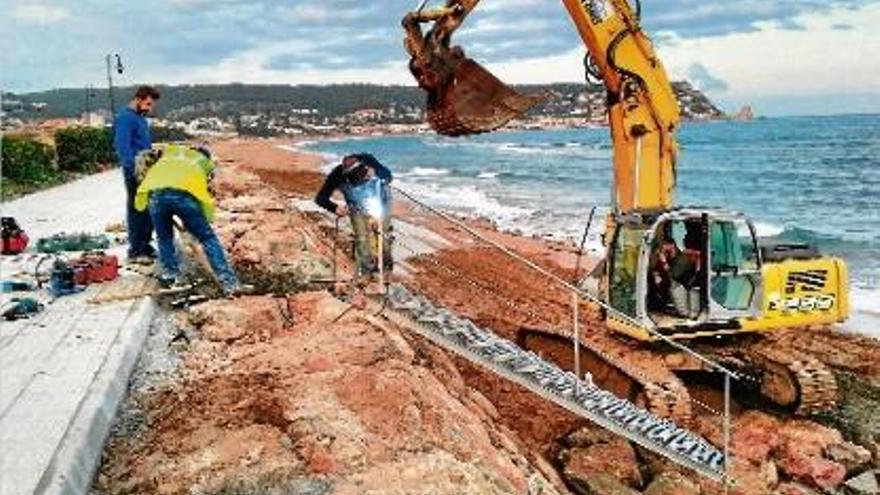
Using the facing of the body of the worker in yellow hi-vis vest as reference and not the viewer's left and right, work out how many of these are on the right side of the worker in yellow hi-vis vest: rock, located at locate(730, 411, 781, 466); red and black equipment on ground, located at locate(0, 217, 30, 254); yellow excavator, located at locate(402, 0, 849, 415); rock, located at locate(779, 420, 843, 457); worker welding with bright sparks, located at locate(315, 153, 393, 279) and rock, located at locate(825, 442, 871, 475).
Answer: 5

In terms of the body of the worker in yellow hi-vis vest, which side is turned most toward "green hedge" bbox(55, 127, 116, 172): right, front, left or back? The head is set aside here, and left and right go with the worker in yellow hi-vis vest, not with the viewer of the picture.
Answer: front

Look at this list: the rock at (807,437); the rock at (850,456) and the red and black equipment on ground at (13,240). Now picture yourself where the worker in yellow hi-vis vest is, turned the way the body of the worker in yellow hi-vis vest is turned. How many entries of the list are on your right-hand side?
2

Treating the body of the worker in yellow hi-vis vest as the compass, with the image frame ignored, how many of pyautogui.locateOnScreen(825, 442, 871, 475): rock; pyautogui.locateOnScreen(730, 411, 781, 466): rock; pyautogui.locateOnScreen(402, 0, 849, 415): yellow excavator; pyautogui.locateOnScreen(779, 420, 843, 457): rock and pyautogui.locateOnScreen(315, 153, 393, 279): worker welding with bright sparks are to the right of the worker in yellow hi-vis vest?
5

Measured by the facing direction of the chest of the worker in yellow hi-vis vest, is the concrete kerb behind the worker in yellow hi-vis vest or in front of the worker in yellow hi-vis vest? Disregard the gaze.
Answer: behind

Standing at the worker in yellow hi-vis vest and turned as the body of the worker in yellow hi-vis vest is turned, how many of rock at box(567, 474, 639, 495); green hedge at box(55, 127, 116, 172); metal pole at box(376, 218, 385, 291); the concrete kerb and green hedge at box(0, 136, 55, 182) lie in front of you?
2

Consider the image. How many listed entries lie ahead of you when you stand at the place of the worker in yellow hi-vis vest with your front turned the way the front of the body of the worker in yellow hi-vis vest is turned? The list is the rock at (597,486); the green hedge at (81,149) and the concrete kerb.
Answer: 1

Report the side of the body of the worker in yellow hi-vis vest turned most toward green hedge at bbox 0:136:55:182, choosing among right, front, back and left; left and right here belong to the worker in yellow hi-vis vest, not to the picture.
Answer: front

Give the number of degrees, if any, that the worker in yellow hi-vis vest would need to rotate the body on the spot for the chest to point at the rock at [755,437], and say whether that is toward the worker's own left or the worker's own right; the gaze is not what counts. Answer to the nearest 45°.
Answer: approximately 90° to the worker's own right

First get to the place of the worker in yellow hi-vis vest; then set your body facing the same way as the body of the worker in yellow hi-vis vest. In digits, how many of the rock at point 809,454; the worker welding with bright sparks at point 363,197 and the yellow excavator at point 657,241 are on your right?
3

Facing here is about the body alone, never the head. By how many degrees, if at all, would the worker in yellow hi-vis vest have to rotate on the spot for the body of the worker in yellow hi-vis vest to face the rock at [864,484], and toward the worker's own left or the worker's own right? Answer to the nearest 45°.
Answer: approximately 90° to the worker's own right

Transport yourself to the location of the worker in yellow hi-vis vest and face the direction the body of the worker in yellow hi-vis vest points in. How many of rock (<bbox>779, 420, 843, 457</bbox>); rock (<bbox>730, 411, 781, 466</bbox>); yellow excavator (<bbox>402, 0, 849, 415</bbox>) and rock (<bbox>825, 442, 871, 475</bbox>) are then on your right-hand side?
4

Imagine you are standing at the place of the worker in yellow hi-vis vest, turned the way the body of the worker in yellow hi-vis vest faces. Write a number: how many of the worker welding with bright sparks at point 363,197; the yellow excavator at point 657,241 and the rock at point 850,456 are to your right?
3

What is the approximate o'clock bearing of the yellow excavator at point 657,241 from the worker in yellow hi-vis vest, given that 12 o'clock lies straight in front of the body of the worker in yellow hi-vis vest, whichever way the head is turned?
The yellow excavator is roughly at 3 o'clock from the worker in yellow hi-vis vest.

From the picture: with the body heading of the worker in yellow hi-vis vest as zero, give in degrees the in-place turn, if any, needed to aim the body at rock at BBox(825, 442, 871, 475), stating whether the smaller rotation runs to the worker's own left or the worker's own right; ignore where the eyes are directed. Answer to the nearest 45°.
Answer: approximately 90° to the worker's own right

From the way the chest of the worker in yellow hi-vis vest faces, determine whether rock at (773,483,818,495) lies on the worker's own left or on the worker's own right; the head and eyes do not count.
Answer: on the worker's own right

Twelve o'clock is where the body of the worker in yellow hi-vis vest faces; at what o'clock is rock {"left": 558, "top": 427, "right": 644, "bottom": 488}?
The rock is roughly at 4 o'clock from the worker in yellow hi-vis vest.

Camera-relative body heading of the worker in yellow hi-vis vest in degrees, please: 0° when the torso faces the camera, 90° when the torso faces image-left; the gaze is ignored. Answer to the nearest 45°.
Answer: approximately 180°
